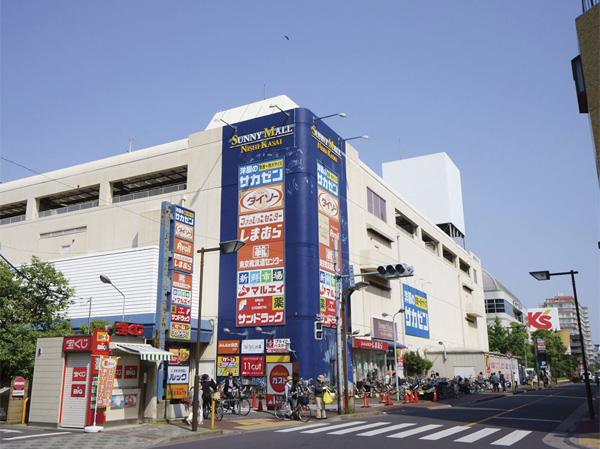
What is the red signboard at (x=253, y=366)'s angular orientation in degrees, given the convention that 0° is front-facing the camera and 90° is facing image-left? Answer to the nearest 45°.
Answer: approximately 0°

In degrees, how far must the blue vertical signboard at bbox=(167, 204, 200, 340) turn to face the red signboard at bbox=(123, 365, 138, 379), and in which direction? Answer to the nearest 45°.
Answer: approximately 45° to its right

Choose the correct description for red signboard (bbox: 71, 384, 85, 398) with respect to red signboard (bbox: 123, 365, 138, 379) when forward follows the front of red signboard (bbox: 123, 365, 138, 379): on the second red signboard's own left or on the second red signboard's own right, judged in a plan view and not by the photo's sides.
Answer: on the second red signboard's own right

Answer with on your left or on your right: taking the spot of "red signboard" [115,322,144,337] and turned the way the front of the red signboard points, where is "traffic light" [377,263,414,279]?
on your left

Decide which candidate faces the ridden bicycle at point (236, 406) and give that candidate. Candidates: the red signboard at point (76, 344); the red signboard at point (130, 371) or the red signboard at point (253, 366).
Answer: the red signboard at point (253, 366)

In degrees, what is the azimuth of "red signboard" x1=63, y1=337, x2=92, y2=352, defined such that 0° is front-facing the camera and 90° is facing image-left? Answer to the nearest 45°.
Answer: approximately 0°

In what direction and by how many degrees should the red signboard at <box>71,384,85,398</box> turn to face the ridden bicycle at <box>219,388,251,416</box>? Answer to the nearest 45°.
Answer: approximately 135° to its left
